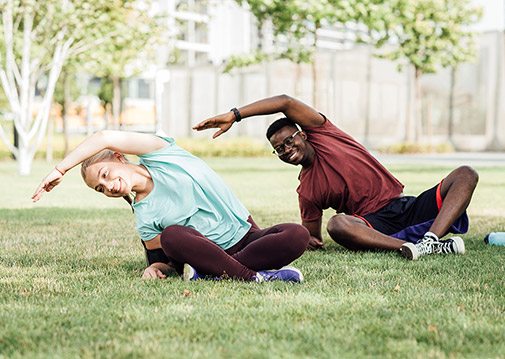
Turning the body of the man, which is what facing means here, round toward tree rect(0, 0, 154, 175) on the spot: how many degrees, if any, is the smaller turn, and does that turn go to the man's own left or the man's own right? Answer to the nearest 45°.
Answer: approximately 135° to the man's own right

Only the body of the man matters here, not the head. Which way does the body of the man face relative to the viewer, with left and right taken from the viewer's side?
facing the viewer

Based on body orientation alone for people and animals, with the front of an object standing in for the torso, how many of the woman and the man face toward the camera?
2

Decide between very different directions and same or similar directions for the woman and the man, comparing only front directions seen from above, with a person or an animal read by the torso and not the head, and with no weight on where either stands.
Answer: same or similar directions

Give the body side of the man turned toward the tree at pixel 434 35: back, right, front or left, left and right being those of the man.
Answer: back

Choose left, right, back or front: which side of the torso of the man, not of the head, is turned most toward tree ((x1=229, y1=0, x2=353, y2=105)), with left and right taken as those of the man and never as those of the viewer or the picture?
back

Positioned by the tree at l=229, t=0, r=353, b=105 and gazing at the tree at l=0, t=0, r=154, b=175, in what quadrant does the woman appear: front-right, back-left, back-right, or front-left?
front-left

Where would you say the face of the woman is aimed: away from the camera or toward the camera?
toward the camera

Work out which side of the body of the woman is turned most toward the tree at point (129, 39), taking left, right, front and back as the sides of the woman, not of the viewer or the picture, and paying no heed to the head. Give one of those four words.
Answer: back

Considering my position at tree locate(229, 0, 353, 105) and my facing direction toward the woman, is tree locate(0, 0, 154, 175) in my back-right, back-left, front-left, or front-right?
front-right
